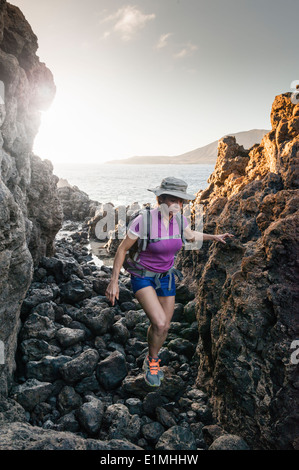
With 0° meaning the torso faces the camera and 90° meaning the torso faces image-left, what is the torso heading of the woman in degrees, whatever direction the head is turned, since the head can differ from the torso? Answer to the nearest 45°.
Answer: approximately 315°

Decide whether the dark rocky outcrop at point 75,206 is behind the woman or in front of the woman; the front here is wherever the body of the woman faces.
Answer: behind

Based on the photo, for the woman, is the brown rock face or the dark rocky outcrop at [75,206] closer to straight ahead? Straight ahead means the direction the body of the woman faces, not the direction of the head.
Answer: the brown rock face

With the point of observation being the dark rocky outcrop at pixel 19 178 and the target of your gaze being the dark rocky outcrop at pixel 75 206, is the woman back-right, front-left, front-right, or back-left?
back-right
